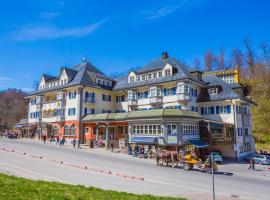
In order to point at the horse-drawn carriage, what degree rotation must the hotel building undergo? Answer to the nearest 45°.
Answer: approximately 45° to its left

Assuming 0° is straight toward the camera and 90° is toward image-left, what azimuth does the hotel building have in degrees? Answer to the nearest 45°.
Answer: approximately 45°

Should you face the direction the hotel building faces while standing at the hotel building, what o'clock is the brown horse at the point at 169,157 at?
The brown horse is roughly at 11 o'clock from the hotel building.
